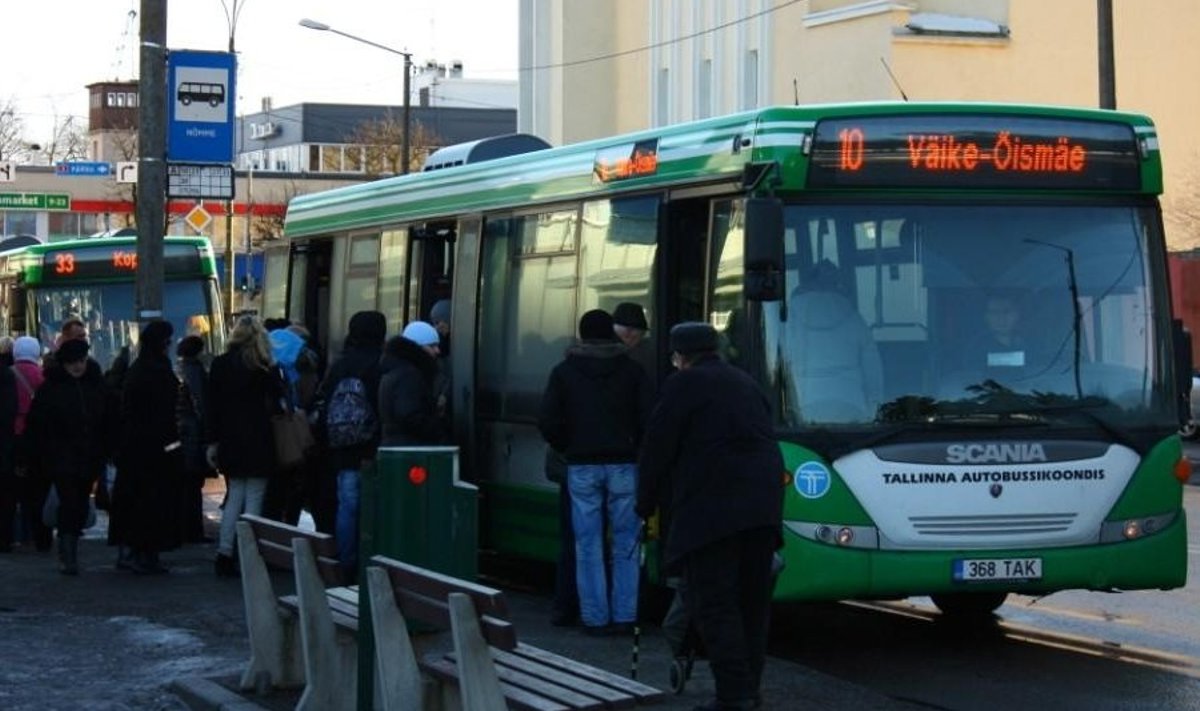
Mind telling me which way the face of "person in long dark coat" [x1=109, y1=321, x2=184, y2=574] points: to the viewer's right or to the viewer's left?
to the viewer's right

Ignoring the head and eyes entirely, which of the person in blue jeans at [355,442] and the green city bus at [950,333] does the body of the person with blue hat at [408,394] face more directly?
the green city bus

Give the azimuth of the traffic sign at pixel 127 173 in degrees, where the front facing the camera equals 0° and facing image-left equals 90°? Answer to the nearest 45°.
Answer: approximately 0°

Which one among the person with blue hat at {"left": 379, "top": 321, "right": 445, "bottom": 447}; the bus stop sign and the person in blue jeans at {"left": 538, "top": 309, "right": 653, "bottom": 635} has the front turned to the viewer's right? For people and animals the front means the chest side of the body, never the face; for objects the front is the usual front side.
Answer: the person with blue hat

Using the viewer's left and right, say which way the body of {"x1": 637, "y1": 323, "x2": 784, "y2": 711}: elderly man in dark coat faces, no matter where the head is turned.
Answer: facing away from the viewer and to the left of the viewer

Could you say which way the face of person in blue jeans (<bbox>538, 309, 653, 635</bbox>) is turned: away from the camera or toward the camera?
away from the camera

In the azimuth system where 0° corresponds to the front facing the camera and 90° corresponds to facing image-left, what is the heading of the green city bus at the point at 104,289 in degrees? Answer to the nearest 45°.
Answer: approximately 315°
